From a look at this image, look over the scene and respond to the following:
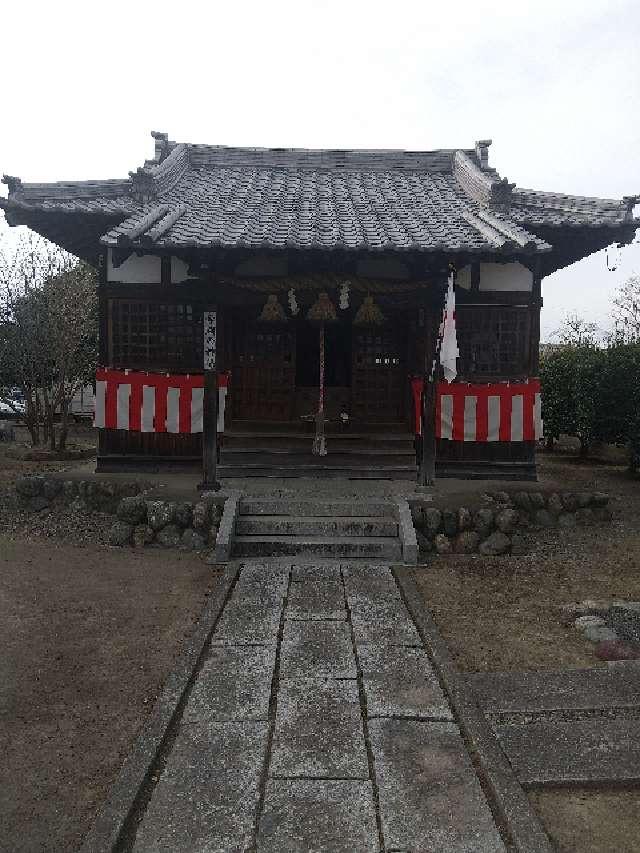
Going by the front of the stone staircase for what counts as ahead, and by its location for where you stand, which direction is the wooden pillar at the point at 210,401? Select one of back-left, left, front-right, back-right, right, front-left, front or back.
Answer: back-right

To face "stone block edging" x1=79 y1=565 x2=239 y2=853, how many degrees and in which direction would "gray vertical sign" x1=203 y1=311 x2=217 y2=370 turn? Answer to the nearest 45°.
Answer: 0° — it already faces it

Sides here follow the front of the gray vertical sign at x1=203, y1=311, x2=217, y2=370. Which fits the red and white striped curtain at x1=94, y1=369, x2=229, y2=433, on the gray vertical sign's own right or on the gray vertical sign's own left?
on the gray vertical sign's own right

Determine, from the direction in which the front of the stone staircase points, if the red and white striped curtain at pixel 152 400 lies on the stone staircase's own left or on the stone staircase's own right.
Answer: on the stone staircase's own right

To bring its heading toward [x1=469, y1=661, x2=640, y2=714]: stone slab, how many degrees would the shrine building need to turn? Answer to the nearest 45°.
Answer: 0° — it already faces it

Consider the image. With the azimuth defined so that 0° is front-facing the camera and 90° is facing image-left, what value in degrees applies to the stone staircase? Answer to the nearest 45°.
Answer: approximately 0°

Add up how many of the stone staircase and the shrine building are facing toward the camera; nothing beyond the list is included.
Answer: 2
